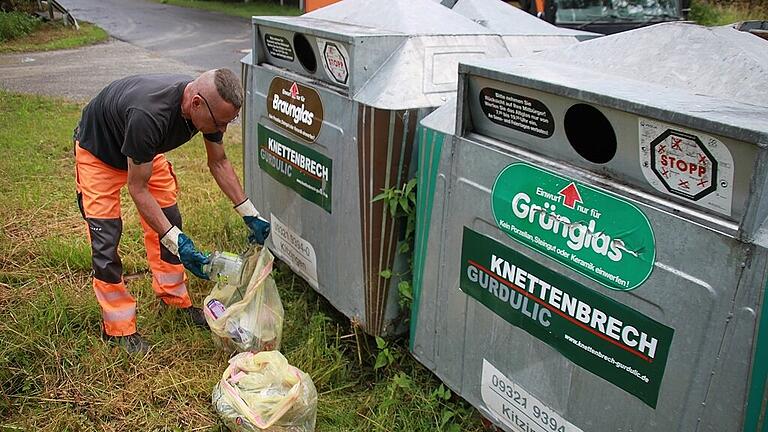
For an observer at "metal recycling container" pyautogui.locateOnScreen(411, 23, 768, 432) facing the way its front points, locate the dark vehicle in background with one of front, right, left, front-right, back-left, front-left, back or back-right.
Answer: back-right

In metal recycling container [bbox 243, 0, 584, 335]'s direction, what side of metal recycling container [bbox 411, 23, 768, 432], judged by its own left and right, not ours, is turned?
right

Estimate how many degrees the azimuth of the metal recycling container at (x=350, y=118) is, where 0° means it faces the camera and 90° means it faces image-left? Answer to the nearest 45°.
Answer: approximately 45°

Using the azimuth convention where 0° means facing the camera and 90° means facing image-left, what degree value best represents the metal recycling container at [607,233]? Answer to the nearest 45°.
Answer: approximately 45°

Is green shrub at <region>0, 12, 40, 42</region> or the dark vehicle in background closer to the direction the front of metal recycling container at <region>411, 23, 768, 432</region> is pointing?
the green shrub

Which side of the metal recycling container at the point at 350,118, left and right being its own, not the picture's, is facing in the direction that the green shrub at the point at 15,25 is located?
right

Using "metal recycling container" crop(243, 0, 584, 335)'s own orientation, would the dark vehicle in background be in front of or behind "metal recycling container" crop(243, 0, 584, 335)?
behind

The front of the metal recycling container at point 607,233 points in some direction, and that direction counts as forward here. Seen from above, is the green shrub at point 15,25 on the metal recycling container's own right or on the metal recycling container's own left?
on the metal recycling container's own right

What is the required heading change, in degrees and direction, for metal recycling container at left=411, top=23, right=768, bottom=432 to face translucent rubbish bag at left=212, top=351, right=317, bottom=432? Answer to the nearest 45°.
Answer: approximately 45° to its right
